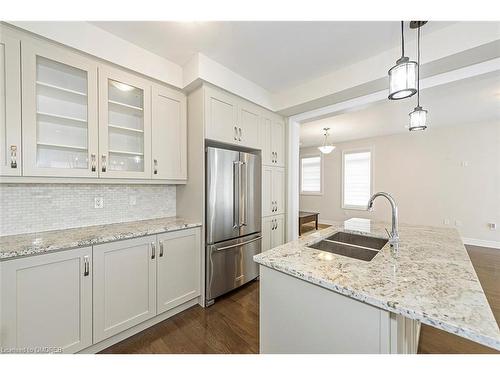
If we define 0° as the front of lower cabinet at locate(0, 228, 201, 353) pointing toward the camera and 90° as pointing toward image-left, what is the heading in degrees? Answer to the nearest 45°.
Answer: approximately 315°

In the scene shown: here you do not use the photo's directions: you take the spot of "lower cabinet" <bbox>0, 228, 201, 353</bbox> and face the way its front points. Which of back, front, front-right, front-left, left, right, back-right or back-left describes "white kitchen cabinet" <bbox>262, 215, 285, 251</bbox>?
front-left

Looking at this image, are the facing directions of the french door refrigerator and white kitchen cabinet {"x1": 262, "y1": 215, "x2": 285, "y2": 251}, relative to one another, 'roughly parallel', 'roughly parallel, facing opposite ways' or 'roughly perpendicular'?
roughly parallel

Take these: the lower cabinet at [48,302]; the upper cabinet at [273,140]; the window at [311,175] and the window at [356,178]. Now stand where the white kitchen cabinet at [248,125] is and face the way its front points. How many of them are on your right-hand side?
1

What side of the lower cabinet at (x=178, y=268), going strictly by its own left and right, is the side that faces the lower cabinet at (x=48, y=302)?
right

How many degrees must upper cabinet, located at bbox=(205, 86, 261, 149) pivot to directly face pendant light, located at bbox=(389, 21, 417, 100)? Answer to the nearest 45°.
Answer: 0° — it already faces it

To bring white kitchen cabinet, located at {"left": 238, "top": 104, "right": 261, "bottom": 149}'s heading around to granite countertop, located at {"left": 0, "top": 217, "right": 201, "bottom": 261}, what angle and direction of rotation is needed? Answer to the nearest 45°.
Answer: approximately 90° to its right

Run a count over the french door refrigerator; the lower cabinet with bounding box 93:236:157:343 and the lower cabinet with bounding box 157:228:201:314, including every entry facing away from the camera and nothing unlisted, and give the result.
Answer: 0

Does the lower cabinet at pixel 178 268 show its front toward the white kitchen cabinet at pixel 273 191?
no

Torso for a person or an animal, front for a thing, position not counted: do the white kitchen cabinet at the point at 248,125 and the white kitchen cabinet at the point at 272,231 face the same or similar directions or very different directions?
same or similar directions

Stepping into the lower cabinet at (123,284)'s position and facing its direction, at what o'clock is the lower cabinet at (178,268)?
the lower cabinet at (178,268) is roughly at 10 o'clock from the lower cabinet at (123,284).

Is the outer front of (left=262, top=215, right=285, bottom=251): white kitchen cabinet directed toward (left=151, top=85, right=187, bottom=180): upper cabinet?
no

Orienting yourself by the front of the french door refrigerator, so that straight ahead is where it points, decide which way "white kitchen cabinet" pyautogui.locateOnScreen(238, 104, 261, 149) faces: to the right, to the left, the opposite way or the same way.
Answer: the same way

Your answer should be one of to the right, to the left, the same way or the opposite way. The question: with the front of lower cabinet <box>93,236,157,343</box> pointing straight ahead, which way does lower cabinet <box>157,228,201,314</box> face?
the same way

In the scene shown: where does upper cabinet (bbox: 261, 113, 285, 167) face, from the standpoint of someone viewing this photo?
facing the viewer and to the right of the viewer

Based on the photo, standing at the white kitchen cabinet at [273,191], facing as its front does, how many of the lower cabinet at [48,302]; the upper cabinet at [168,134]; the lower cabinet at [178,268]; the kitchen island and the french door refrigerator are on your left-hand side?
0

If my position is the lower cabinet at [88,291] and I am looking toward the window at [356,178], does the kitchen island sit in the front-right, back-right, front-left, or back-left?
front-right
